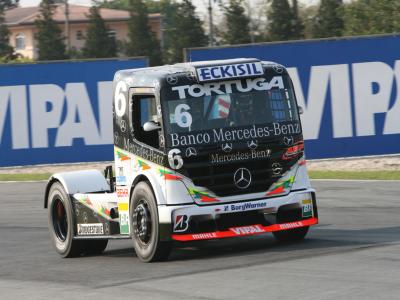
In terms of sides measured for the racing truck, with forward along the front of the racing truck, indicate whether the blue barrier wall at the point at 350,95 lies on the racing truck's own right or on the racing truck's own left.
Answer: on the racing truck's own left

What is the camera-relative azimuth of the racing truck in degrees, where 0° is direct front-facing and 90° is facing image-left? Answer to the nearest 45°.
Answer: approximately 315°

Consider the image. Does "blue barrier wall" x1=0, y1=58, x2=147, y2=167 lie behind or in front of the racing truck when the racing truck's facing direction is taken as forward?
behind
